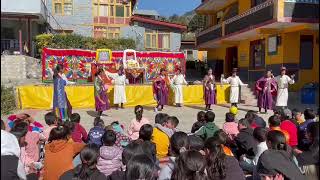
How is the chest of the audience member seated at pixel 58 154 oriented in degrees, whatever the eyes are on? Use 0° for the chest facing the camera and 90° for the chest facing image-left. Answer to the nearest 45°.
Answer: approximately 225°

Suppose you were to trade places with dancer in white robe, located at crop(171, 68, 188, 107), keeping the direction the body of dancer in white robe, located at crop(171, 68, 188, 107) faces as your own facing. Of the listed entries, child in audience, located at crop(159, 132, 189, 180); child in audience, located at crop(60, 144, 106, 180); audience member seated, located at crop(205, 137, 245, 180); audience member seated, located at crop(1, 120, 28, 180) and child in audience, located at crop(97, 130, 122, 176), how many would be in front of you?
5

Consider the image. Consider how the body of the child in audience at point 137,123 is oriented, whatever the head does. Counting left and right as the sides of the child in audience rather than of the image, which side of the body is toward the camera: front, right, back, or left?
back

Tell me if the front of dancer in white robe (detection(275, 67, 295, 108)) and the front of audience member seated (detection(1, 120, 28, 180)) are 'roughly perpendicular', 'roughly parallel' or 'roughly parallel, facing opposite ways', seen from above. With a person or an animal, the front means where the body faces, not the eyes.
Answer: roughly parallel, facing opposite ways

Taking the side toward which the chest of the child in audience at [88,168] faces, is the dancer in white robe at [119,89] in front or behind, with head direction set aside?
in front

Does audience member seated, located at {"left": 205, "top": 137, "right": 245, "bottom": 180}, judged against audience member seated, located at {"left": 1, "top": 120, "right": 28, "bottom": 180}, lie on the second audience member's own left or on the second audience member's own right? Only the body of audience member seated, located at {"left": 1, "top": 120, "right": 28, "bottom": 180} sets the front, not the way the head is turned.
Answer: on the second audience member's own right

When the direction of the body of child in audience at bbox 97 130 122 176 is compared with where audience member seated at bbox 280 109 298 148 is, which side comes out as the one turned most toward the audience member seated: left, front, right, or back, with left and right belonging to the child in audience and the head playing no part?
right

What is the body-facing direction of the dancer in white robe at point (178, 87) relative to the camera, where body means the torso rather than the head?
toward the camera

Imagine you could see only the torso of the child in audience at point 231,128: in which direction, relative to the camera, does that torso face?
away from the camera

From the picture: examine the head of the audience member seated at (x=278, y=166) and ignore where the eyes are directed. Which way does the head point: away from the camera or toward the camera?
away from the camera

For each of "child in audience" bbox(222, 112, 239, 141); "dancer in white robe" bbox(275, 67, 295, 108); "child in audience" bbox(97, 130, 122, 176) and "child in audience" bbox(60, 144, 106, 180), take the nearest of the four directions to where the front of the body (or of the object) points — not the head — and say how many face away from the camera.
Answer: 3

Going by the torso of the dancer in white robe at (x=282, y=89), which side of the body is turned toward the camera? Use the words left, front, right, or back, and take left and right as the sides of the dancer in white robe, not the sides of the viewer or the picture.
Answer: front

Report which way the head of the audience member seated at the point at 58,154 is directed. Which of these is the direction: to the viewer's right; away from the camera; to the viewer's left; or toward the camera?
away from the camera

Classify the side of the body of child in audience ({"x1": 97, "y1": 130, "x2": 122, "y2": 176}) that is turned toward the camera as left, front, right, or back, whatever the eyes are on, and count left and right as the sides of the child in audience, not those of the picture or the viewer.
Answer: back

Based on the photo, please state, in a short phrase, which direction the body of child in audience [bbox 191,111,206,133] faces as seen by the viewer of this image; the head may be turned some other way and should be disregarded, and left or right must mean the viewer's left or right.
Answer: facing away from the viewer

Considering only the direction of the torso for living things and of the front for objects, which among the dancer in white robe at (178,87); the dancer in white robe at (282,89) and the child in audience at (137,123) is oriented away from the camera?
the child in audience

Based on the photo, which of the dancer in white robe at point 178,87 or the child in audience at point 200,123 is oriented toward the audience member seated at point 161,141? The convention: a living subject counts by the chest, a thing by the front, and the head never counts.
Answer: the dancer in white robe

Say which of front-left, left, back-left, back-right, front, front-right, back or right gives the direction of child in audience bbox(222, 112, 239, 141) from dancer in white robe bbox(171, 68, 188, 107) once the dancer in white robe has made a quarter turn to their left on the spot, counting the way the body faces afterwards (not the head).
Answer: right

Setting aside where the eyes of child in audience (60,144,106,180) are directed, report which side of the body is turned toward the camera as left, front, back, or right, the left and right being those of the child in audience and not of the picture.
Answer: back

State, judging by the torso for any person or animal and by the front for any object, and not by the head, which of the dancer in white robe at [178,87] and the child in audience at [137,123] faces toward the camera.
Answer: the dancer in white robe
